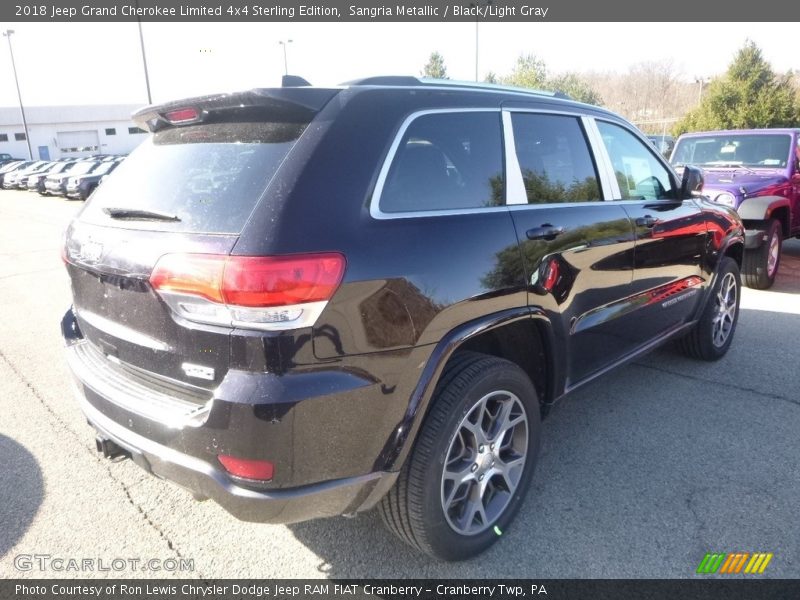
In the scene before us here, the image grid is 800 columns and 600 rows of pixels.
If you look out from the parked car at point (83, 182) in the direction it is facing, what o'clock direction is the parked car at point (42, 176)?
the parked car at point (42, 176) is roughly at 4 o'clock from the parked car at point (83, 182).

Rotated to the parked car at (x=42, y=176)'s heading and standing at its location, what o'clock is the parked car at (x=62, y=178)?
the parked car at (x=62, y=178) is roughly at 10 o'clock from the parked car at (x=42, y=176).

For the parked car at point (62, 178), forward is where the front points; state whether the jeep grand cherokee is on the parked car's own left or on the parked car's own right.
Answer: on the parked car's own left

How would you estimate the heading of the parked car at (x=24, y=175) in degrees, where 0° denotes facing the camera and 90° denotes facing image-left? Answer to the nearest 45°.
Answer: approximately 45°

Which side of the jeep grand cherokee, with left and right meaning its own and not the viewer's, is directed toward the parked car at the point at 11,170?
left

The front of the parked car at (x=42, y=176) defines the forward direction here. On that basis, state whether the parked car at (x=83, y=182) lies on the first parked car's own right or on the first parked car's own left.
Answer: on the first parked car's own left

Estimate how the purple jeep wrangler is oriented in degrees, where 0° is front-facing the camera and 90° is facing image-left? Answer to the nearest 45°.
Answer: approximately 45°

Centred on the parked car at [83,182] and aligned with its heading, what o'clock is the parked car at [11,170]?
the parked car at [11,170] is roughly at 4 o'clock from the parked car at [83,182].

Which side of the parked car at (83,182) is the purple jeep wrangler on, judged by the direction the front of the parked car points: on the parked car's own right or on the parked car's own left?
on the parked car's own left
